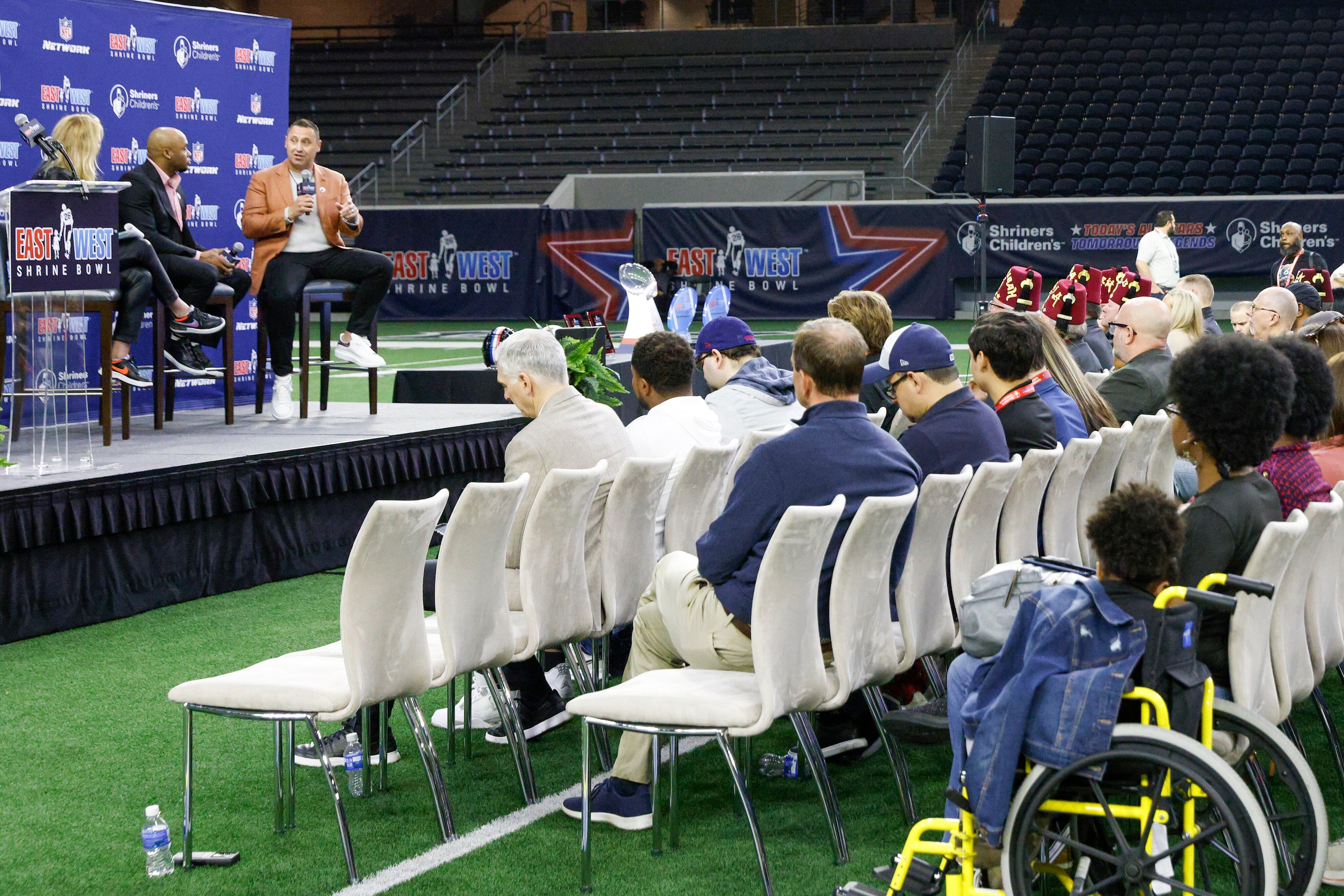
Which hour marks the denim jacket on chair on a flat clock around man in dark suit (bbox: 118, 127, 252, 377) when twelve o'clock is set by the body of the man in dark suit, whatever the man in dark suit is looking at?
The denim jacket on chair is roughly at 1 o'clock from the man in dark suit.

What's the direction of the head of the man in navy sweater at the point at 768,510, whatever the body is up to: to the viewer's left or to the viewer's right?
to the viewer's left

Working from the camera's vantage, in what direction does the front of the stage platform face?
facing the viewer and to the right of the viewer

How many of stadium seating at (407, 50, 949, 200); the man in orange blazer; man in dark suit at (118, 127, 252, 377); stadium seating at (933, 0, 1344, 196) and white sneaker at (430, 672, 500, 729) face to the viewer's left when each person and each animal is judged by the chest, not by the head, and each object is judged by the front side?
1

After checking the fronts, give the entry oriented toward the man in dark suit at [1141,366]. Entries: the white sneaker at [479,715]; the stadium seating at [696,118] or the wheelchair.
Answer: the stadium seating

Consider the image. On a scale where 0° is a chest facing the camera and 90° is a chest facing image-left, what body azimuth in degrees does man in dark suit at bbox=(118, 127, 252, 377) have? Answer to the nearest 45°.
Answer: approximately 315°

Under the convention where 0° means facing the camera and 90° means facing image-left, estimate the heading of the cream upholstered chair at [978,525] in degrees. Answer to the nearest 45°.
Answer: approximately 135°

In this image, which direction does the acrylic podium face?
toward the camera

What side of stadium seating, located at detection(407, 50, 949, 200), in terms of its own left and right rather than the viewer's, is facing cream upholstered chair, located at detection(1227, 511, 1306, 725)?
front

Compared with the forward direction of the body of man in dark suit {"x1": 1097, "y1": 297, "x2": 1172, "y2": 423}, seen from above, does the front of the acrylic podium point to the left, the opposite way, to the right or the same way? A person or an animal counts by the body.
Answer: the opposite way

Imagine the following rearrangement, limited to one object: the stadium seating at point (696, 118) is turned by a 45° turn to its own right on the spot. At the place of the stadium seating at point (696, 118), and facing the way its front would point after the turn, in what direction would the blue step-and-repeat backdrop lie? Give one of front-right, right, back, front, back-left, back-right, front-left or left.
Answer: front-left

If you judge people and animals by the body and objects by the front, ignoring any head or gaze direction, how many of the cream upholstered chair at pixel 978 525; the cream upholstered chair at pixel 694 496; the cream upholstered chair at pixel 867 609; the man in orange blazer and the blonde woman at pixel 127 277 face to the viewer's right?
1

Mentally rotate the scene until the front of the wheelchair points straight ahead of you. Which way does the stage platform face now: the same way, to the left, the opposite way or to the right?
the opposite way

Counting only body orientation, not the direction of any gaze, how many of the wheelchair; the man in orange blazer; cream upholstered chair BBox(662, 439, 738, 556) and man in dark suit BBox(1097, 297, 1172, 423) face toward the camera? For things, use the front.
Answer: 1

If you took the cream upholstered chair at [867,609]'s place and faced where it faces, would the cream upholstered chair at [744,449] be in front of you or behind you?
in front

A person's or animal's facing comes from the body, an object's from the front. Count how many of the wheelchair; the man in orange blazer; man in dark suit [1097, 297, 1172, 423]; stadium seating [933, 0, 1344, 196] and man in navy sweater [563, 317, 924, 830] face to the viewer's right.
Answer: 0

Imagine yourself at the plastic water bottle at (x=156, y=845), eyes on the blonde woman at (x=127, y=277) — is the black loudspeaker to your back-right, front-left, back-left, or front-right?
front-right

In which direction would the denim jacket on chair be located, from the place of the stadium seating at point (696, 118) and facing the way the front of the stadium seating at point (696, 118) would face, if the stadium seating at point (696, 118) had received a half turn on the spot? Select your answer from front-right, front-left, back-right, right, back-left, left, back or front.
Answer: back

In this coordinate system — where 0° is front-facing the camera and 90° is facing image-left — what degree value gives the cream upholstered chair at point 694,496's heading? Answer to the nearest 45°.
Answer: approximately 135°

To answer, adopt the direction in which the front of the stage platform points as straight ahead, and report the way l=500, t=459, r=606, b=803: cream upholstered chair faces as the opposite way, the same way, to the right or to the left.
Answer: the opposite way

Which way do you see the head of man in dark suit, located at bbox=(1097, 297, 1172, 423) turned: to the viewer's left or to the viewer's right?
to the viewer's left

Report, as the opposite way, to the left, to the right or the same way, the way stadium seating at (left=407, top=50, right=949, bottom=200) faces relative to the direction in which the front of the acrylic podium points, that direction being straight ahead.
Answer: the same way

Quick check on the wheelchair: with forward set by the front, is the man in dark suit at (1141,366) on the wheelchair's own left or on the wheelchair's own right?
on the wheelchair's own right
